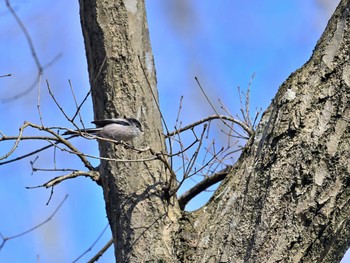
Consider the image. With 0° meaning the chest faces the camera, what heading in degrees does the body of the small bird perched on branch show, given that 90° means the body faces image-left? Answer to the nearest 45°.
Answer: approximately 270°
